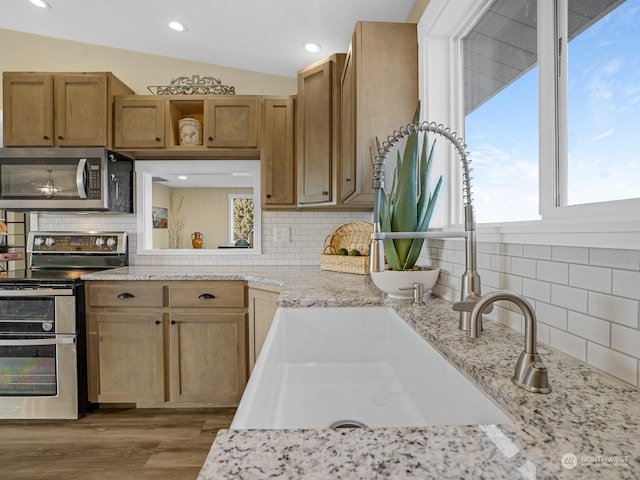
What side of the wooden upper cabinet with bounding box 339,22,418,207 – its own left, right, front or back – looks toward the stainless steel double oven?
front

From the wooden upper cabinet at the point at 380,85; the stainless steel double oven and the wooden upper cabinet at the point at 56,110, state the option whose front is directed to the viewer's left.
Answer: the wooden upper cabinet at the point at 380,85

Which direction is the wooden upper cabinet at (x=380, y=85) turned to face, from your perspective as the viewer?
facing to the left of the viewer

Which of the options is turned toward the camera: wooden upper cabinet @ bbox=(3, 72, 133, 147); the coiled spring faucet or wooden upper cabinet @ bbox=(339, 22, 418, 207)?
wooden upper cabinet @ bbox=(3, 72, 133, 147)

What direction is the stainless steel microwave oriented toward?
toward the camera

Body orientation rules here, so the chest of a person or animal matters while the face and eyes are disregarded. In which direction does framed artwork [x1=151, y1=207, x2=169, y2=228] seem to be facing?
toward the camera

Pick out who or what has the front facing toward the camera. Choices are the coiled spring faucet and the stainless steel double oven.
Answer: the stainless steel double oven

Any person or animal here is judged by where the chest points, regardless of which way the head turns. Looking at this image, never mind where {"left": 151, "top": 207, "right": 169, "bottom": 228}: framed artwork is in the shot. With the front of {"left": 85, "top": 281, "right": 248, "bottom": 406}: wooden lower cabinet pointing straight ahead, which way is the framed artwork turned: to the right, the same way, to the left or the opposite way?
the same way

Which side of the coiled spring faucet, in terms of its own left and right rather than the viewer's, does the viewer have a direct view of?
left

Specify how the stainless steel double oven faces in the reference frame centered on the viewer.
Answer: facing the viewer

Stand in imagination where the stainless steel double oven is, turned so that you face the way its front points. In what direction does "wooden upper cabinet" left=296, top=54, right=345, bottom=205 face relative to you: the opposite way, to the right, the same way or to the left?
to the right

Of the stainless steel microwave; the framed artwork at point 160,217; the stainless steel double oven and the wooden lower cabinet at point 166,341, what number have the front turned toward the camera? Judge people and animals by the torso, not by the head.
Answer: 4

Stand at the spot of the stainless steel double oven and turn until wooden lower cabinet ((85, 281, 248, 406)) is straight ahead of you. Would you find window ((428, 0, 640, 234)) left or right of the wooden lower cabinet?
right

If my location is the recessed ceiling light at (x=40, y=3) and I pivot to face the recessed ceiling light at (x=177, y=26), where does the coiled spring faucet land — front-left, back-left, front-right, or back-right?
front-right
